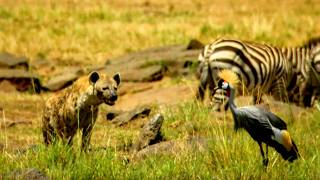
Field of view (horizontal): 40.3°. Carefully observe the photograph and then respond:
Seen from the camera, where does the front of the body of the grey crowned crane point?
to the viewer's left

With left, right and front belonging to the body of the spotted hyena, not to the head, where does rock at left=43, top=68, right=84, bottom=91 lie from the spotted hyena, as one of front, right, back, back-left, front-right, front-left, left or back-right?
back-left

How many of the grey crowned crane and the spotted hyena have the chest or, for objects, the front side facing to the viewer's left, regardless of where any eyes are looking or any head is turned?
1

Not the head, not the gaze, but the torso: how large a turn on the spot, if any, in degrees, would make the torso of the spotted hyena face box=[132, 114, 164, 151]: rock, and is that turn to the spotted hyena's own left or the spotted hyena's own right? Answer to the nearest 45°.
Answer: approximately 45° to the spotted hyena's own left

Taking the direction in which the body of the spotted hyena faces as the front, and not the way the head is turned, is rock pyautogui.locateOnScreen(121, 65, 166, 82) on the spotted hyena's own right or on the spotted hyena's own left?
on the spotted hyena's own left

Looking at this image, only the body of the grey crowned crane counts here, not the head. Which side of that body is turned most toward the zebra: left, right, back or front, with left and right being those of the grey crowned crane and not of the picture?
right
